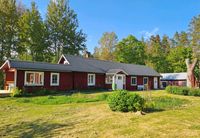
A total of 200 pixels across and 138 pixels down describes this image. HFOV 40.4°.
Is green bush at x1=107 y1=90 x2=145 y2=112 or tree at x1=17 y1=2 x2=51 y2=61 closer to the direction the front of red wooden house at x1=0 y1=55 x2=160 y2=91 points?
the green bush

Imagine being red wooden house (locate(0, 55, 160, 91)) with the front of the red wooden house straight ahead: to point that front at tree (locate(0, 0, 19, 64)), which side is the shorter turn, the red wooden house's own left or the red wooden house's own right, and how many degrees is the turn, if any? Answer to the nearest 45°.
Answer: approximately 180°

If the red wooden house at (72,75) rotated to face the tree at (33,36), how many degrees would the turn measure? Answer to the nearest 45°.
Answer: approximately 180°

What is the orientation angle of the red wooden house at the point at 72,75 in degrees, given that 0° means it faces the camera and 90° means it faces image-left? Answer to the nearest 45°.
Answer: approximately 315°

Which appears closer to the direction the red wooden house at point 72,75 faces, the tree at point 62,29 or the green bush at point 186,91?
the green bush

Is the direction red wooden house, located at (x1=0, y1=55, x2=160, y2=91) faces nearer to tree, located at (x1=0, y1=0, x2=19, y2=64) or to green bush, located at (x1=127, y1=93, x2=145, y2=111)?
the green bush

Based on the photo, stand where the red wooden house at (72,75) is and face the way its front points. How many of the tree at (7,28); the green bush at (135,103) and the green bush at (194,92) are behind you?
1

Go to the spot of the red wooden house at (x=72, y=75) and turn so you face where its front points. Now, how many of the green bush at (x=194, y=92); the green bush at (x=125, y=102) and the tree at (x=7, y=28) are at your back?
1

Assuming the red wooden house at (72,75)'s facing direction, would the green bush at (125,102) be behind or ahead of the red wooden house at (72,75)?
ahead

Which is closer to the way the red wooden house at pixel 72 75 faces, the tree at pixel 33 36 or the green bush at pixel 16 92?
the green bush

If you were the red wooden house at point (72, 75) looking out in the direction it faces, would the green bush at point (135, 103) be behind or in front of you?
in front

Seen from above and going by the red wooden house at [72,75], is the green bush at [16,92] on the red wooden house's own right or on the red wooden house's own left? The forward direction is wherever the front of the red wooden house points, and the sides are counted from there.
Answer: on the red wooden house's own right
